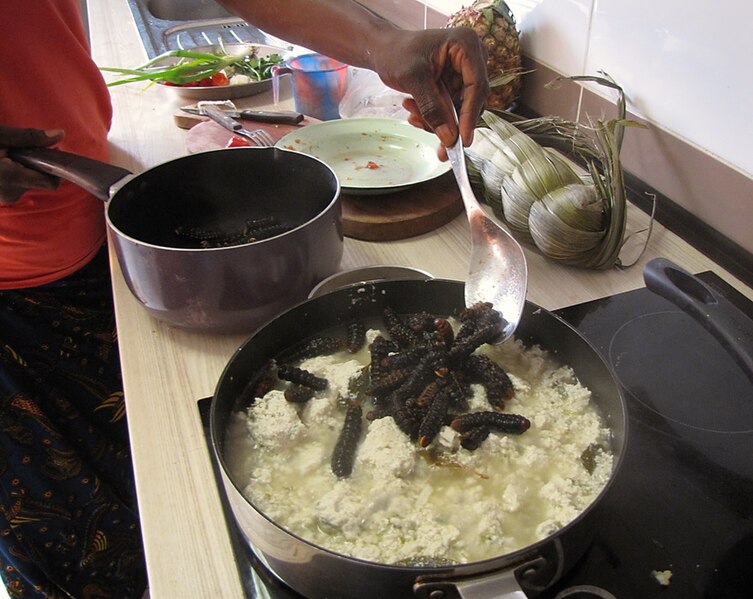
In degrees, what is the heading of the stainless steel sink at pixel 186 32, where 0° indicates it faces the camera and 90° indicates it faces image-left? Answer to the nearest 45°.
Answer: approximately 90°

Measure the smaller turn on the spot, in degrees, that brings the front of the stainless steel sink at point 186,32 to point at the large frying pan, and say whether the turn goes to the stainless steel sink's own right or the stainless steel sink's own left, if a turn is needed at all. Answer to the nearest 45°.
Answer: approximately 90° to the stainless steel sink's own left

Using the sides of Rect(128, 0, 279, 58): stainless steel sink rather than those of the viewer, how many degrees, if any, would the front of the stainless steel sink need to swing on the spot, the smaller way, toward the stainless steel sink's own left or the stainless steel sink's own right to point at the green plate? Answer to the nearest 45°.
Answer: approximately 90° to the stainless steel sink's own left

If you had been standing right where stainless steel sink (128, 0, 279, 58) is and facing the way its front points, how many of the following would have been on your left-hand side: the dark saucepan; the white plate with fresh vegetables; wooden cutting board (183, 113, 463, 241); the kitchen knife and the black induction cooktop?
5

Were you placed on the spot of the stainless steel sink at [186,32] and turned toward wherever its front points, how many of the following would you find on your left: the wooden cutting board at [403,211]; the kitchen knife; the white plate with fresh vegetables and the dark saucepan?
4

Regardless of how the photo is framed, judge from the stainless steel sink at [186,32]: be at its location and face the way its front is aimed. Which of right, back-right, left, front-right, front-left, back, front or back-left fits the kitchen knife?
left

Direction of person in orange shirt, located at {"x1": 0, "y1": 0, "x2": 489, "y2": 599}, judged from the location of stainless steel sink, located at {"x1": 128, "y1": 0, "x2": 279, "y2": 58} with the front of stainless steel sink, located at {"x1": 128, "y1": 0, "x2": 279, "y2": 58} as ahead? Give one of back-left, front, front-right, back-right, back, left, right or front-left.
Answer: left

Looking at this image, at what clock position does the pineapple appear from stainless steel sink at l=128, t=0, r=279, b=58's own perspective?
The pineapple is roughly at 8 o'clock from the stainless steel sink.

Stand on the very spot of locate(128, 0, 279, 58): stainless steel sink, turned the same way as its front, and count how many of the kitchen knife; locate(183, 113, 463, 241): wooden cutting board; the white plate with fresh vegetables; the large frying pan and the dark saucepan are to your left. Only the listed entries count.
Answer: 5

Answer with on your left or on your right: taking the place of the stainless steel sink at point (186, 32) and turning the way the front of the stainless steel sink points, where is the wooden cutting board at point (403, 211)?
on your left

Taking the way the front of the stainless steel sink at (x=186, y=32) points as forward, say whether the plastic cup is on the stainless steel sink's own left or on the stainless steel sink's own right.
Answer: on the stainless steel sink's own left

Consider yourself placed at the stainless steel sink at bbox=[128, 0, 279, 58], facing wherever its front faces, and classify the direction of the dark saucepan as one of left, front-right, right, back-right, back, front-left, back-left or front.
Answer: left

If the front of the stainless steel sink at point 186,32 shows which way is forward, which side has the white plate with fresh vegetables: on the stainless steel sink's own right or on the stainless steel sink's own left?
on the stainless steel sink's own left
